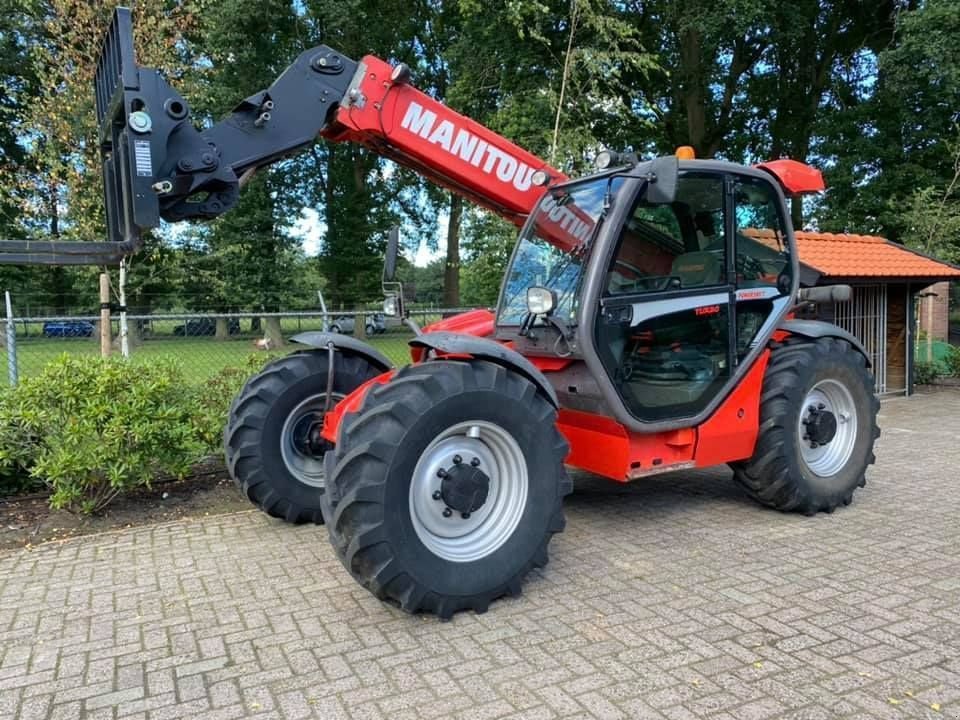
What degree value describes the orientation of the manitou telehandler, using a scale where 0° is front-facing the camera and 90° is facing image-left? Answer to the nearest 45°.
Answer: approximately 45°

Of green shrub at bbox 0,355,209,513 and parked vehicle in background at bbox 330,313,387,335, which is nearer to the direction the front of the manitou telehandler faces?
the green shrub

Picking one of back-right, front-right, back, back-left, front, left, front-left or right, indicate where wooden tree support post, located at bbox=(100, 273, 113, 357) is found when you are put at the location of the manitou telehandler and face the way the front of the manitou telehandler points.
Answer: right

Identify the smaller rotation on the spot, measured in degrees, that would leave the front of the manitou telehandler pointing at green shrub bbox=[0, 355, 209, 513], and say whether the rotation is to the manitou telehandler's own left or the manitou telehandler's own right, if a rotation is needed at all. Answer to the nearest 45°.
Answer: approximately 45° to the manitou telehandler's own right

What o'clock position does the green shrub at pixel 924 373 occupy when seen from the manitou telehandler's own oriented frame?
The green shrub is roughly at 6 o'clock from the manitou telehandler.

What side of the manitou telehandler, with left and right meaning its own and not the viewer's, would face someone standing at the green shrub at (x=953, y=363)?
back

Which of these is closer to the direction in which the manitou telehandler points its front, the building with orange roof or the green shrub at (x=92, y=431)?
the green shrub

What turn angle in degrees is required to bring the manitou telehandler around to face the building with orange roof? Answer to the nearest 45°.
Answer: approximately 180°

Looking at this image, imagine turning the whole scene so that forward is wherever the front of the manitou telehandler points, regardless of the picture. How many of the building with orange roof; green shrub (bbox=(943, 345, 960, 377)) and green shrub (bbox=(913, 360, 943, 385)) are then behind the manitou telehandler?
3
